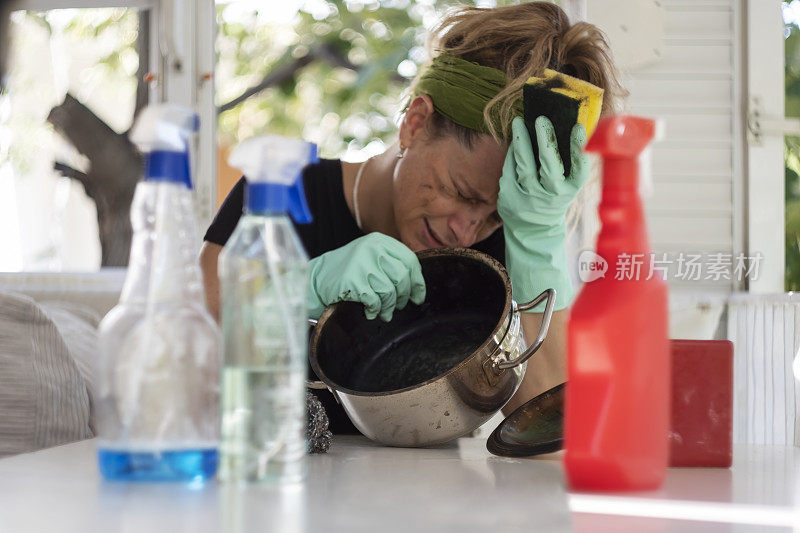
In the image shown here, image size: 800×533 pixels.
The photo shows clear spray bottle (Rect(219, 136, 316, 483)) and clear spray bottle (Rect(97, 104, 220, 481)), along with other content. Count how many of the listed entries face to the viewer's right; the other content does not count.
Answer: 2

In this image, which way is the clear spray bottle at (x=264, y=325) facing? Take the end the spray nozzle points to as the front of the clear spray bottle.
to the viewer's right

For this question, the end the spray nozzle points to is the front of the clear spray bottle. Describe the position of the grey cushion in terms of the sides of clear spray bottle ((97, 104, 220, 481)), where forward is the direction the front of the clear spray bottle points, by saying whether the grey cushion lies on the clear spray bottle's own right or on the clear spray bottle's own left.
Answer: on the clear spray bottle's own left

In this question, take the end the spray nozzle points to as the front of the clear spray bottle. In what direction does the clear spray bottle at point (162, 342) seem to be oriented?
to the viewer's right

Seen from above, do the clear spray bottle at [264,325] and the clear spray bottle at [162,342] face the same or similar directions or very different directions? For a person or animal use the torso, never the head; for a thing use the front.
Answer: same or similar directions
